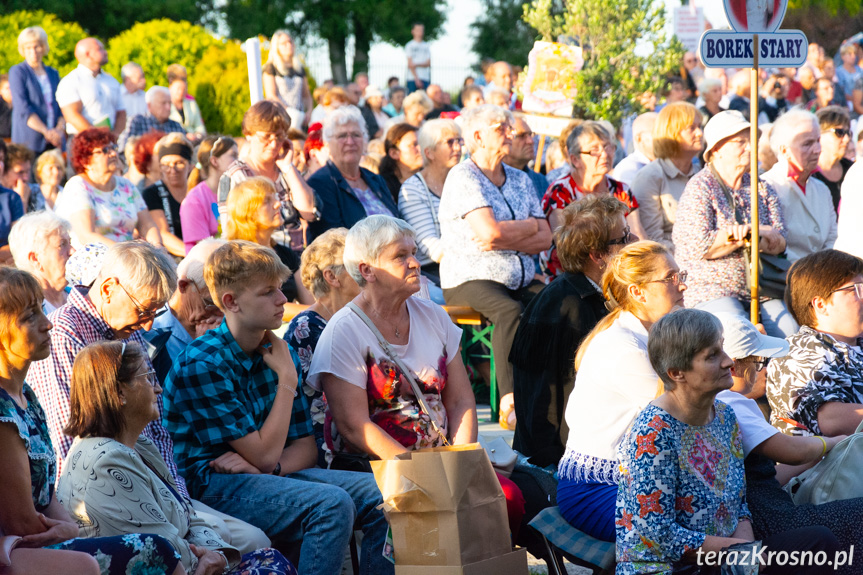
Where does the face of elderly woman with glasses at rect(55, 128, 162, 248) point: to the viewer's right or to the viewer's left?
to the viewer's right

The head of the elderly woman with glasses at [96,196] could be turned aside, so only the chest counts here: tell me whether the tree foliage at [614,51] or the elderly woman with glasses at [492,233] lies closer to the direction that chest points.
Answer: the elderly woman with glasses

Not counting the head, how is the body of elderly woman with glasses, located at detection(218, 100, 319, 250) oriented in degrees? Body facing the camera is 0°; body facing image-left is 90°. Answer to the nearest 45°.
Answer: approximately 315°

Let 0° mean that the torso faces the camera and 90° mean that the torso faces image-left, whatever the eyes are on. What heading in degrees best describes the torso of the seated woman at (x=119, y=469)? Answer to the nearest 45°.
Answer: approximately 270°

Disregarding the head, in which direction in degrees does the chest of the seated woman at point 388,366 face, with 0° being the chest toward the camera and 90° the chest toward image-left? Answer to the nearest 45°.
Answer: approximately 315°

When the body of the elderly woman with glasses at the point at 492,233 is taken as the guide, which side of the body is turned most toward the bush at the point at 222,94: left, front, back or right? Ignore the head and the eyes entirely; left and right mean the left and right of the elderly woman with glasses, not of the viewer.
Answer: back

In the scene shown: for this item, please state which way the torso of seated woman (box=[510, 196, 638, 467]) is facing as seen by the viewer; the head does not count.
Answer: to the viewer's right

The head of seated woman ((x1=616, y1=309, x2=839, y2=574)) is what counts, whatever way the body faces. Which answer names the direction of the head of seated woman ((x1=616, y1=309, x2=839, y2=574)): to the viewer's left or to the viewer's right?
to the viewer's right

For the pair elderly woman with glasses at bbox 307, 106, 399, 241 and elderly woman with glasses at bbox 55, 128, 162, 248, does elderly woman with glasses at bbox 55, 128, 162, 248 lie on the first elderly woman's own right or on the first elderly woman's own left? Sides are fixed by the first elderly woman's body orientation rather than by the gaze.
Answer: on the first elderly woman's own right

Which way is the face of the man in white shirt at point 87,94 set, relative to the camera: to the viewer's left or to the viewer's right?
to the viewer's right

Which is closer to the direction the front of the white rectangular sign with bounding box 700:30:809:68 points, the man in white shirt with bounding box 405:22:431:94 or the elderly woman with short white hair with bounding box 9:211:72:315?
the elderly woman with short white hair
